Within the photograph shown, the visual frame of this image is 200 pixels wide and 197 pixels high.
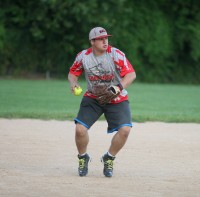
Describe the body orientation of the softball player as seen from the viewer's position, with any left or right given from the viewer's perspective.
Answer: facing the viewer

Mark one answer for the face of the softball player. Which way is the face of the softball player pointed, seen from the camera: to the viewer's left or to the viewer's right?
to the viewer's right
